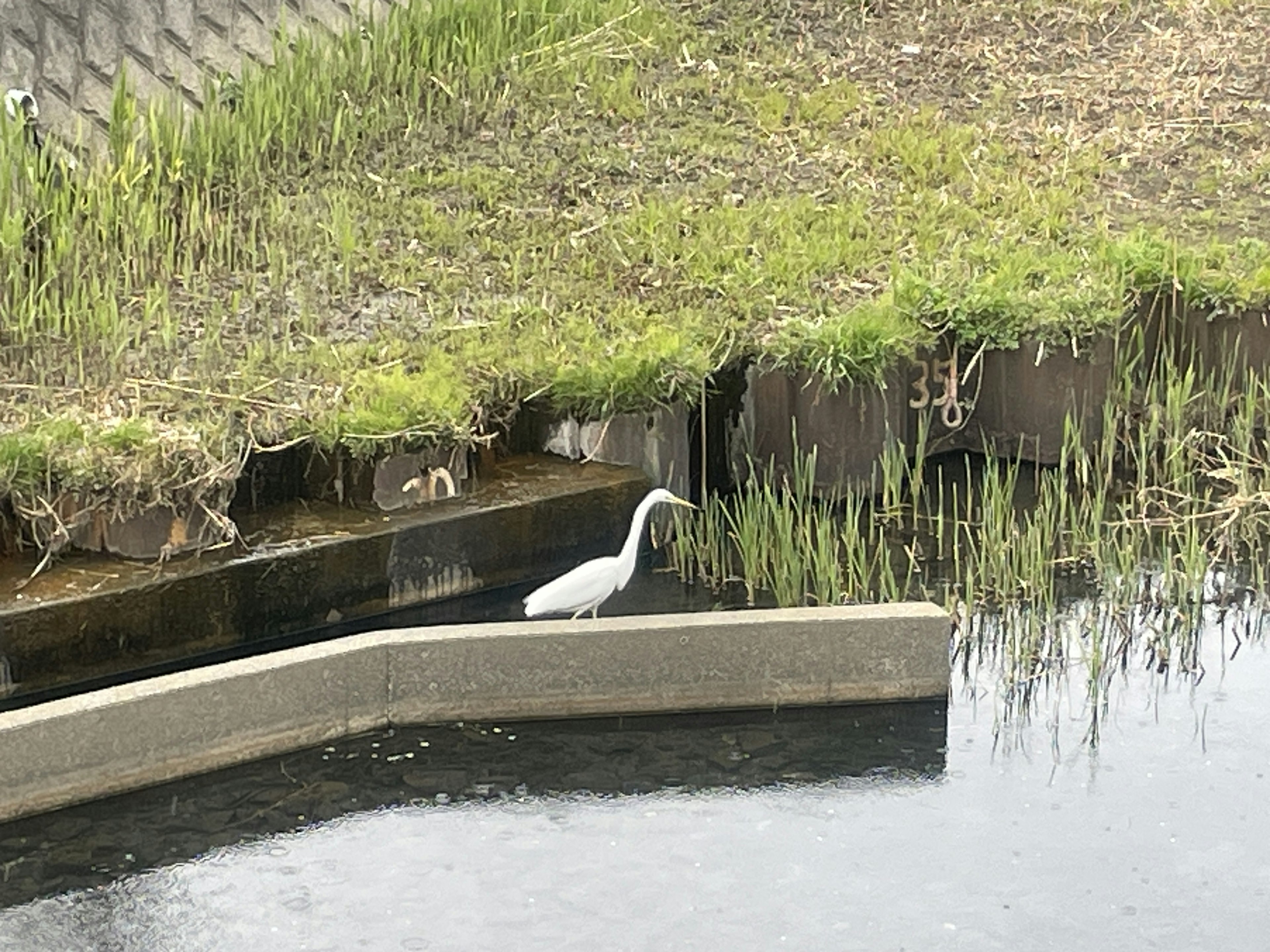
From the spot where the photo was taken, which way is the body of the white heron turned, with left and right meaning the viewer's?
facing to the right of the viewer
